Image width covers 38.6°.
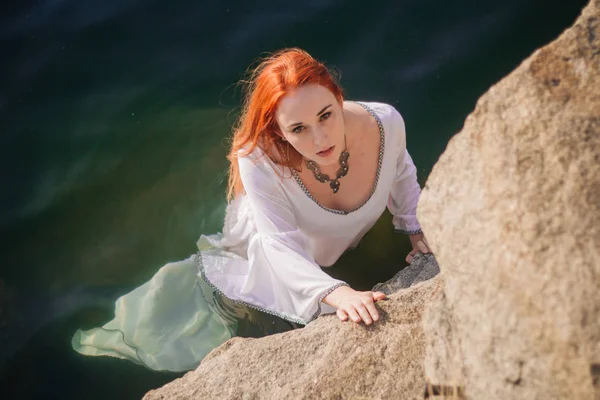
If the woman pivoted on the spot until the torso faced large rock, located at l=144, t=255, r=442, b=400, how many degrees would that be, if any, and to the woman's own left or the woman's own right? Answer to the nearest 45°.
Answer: approximately 45° to the woman's own right

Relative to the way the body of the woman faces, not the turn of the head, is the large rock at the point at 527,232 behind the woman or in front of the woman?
in front

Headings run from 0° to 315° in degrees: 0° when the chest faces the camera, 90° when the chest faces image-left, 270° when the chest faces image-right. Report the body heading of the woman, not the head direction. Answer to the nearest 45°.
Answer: approximately 315°
